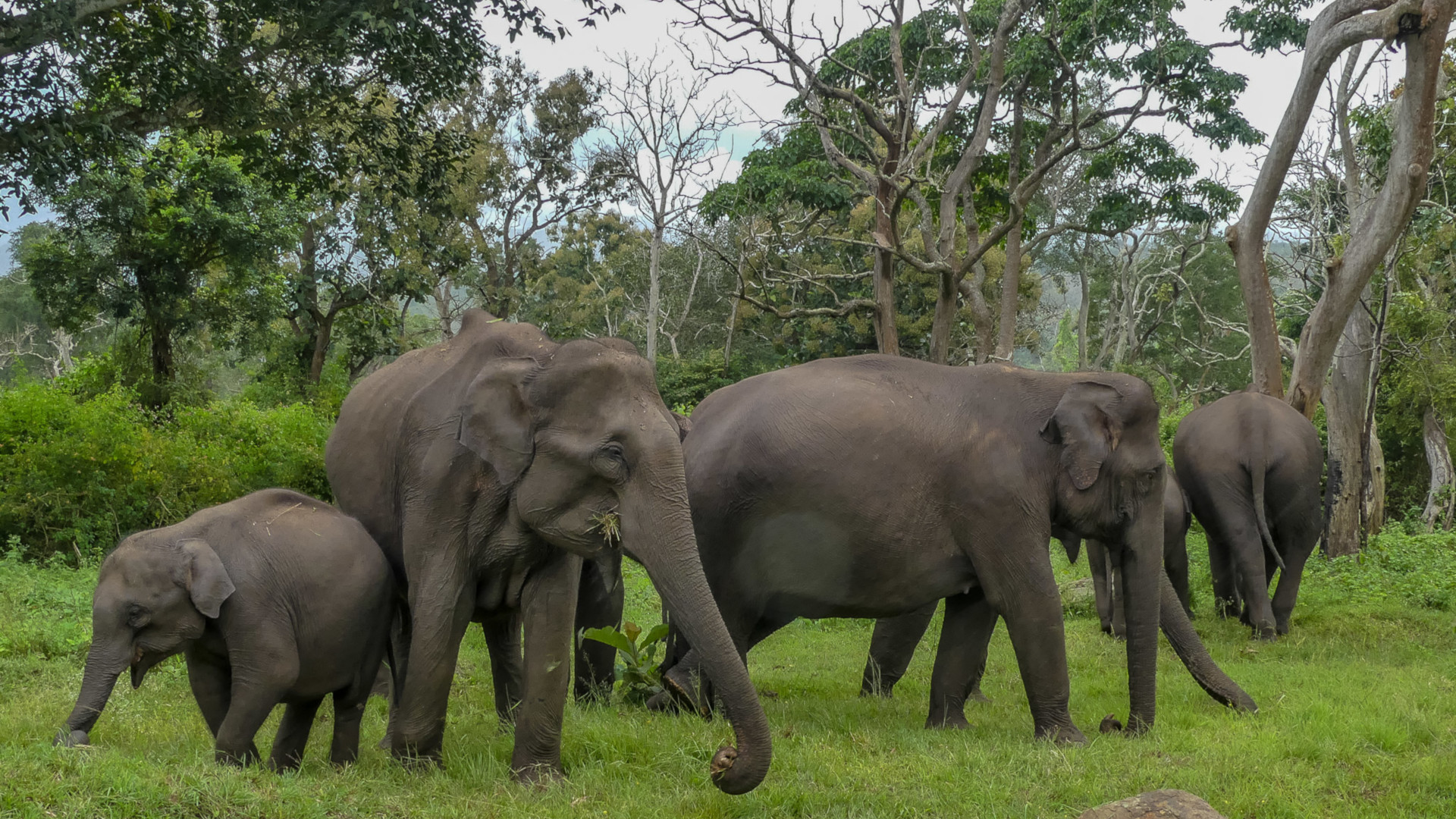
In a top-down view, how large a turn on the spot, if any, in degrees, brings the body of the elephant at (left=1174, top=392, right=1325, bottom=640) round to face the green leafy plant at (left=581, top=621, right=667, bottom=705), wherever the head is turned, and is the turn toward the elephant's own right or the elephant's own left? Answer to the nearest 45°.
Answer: approximately 135° to the elephant's own left

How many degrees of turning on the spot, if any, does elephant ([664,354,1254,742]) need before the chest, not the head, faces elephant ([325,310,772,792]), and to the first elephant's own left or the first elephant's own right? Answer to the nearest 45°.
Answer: approximately 135° to the first elephant's own right

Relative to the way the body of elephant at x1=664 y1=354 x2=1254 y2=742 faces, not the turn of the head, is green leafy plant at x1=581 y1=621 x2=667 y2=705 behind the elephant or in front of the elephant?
behind

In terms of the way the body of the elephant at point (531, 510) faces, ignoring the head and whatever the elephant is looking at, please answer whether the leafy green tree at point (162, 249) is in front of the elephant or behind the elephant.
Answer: behind

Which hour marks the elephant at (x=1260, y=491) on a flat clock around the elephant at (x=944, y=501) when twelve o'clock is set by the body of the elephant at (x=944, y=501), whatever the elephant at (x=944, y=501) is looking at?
the elephant at (x=1260, y=491) is roughly at 10 o'clock from the elephant at (x=944, y=501).

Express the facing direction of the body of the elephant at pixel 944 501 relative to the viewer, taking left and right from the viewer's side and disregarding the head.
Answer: facing to the right of the viewer

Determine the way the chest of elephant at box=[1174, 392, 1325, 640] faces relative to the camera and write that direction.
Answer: away from the camera

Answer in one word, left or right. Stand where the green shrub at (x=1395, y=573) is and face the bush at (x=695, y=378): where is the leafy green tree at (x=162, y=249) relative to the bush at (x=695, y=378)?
left

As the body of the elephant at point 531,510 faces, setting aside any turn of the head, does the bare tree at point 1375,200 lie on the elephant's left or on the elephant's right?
on the elephant's left

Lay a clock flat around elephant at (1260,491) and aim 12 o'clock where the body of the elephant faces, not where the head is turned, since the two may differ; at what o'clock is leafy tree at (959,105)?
The leafy tree is roughly at 11 o'clock from the elephant.
